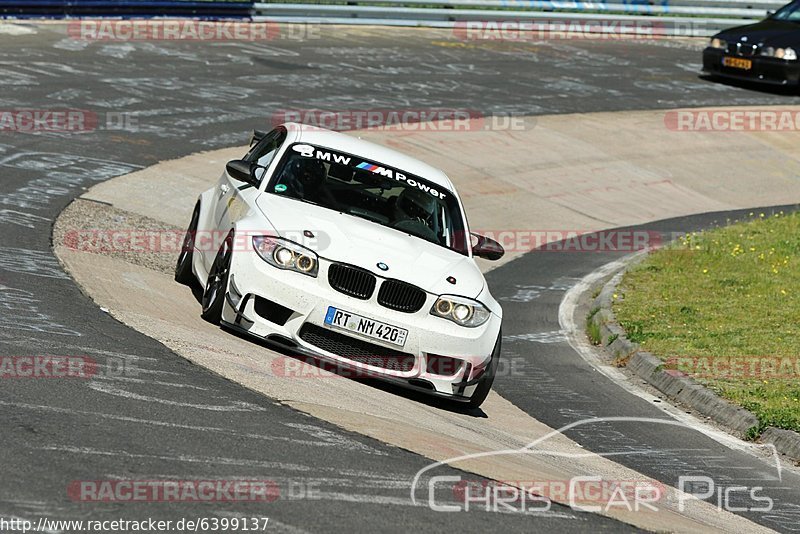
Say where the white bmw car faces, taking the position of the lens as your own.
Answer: facing the viewer

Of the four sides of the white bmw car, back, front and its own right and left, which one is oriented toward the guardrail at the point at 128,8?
back

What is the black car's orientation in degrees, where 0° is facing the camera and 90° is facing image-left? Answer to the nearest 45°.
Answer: approximately 45°

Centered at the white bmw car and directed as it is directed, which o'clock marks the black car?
The black car is roughly at 7 o'clock from the white bmw car.

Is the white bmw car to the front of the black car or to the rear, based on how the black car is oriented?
to the front

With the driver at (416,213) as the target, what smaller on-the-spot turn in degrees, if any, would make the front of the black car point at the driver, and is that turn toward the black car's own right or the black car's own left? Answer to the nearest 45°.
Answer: approximately 45° to the black car's own left

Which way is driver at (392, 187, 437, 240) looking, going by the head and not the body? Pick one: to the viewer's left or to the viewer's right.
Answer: to the viewer's right

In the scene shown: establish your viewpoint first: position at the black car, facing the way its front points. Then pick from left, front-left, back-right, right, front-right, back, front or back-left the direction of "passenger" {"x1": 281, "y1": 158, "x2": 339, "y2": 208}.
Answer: front-left

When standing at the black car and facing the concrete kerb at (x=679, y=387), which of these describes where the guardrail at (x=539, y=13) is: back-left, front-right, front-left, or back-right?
back-right

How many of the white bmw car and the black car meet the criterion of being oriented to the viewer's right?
0

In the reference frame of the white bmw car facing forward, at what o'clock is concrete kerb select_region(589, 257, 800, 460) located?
The concrete kerb is roughly at 8 o'clock from the white bmw car.
